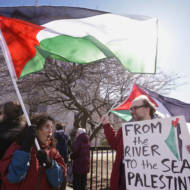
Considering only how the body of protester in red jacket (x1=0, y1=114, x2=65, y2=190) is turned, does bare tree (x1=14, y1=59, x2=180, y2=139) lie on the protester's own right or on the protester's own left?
on the protester's own left

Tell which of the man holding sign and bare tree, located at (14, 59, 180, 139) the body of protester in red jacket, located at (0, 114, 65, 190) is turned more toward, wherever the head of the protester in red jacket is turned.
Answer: the man holding sign

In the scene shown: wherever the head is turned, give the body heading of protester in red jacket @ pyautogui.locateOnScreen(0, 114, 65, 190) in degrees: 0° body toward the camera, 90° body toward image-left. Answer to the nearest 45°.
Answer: approximately 315°

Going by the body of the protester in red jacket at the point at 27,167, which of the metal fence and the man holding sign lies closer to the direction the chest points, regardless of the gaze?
the man holding sign

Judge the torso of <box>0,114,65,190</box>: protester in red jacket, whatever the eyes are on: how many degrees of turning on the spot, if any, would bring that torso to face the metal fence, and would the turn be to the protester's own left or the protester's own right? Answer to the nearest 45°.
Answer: approximately 90° to the protester's own left

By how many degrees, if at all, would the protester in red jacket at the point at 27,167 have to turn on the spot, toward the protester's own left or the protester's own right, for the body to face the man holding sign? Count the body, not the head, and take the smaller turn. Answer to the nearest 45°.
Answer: approximately 45° to the protester's own left
